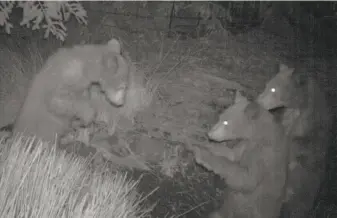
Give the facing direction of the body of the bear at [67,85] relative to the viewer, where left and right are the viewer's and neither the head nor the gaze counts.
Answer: facing to the right of the viewer

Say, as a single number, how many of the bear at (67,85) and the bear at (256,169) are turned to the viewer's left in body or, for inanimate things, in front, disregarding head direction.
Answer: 1

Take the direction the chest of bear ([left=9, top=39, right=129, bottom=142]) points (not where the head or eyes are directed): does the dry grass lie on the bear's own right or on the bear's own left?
on the bear's own right

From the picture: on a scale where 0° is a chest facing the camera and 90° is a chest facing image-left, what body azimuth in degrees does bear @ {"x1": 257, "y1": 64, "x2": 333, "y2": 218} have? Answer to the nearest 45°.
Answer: approximately 90°

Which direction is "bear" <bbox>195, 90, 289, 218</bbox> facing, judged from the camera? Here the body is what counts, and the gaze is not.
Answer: to the viewer's left

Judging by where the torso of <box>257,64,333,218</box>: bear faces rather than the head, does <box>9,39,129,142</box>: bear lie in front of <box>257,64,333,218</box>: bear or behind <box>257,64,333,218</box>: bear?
in front

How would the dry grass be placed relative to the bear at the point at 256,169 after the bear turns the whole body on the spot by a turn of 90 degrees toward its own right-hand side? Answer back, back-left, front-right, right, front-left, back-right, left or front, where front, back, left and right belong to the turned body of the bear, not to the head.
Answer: back-left

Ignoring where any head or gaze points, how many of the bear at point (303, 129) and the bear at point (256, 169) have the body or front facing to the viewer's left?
2

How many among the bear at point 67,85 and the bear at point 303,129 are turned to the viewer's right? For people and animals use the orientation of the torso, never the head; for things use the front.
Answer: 1

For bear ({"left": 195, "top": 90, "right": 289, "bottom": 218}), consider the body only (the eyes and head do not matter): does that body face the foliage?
yes
